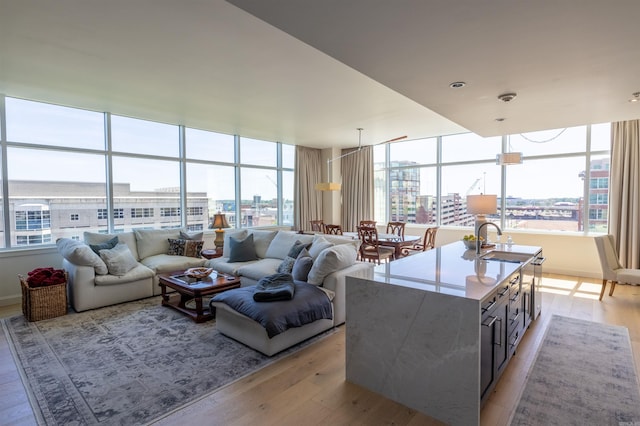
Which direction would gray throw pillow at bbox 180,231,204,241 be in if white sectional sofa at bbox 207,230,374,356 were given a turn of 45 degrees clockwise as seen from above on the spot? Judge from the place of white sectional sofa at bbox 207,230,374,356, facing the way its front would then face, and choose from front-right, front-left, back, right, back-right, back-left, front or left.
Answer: front-right

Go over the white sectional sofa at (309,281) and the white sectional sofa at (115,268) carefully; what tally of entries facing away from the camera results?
0

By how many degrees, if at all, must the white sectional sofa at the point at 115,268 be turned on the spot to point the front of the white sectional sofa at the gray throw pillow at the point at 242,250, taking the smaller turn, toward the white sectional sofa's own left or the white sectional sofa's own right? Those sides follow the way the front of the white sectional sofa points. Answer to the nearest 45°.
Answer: approximately 45° to the white sectional sofa's own left

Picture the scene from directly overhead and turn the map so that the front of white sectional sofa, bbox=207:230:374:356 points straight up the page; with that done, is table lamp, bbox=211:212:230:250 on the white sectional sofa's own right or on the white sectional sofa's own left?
on the white sectional sofa's own right

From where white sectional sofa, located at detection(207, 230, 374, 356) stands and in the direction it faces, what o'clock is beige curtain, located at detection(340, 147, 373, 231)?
The beige curtain is roughly at 5 o'clock from the white sectional sofa.

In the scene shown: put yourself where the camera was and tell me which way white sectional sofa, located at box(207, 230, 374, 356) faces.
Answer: facing the viewer and to the left of the viewer

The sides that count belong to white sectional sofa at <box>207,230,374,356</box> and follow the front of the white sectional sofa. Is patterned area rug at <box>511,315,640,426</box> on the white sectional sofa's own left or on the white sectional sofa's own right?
on the white sectional sofa's own left

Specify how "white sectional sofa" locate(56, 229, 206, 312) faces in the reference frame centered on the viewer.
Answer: facing the viewer and to the right of the viewer

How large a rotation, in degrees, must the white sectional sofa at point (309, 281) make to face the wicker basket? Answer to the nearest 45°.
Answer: approximately 45° to its right

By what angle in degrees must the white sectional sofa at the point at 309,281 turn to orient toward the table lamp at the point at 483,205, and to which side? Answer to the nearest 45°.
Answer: approximately 135° to its left
